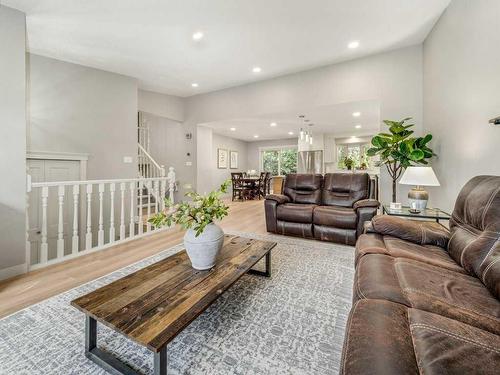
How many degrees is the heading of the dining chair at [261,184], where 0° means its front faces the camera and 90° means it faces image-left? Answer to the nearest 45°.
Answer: approximately 90°

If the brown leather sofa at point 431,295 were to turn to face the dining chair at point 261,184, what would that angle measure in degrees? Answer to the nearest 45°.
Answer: approximately 45° to its right

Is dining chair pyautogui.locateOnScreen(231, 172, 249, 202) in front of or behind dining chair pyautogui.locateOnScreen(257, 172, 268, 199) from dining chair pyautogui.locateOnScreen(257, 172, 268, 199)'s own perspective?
in front

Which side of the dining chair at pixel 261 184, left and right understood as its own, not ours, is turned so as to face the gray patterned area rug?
left

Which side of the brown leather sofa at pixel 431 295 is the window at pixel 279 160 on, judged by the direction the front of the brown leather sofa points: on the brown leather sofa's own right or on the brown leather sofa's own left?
on the brown leather sofa's own right

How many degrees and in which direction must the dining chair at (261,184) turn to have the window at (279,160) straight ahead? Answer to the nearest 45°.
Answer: approximately 90° to its right

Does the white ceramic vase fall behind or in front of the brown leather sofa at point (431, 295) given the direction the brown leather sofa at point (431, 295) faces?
in front

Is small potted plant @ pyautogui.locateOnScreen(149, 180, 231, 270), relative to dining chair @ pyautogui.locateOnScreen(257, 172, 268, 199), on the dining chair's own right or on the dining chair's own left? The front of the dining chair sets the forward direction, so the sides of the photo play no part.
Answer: on the dining chair's own left

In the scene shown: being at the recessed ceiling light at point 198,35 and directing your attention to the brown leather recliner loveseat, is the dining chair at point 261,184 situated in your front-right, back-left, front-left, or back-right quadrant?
front-left

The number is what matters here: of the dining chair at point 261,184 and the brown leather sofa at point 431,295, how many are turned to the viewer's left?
2

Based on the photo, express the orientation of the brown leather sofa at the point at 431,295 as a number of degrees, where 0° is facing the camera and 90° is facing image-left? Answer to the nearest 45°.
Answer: approximately 90°
